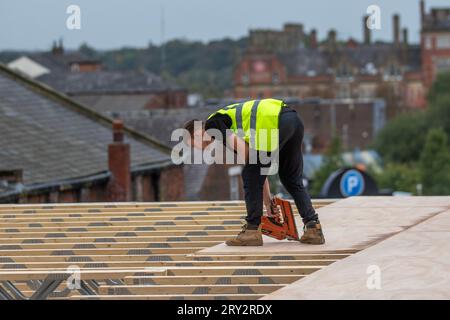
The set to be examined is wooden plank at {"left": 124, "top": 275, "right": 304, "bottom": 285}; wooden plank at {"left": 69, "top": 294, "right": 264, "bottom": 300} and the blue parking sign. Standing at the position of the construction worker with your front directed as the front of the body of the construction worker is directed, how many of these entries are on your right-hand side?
1

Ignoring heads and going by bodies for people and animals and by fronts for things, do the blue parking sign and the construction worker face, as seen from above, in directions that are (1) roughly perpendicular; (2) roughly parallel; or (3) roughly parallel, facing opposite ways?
roughly perpendicular

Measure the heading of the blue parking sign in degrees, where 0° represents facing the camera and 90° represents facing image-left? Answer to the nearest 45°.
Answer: approximately 0°

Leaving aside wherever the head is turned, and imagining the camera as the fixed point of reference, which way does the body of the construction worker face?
to the viewer's left

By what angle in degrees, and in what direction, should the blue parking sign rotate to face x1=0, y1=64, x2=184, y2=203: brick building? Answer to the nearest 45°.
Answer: approximately 90° to its right

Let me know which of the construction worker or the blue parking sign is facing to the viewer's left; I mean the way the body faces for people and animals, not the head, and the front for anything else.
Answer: the construction worker

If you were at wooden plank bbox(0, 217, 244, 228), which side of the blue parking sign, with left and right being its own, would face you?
front

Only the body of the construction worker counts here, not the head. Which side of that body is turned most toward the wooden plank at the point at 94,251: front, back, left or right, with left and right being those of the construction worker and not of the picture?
front

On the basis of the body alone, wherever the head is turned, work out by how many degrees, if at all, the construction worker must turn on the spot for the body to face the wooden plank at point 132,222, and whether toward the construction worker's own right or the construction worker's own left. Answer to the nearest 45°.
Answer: approximately 45° to the construction worker's own right

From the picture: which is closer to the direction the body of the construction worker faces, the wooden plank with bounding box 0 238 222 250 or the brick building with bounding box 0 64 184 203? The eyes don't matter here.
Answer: the wooden plank

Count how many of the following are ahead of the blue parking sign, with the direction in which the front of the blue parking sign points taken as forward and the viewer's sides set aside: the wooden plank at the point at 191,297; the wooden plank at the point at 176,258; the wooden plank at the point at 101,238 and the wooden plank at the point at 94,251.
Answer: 4

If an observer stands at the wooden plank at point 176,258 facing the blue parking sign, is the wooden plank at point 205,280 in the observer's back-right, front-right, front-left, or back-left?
back-right

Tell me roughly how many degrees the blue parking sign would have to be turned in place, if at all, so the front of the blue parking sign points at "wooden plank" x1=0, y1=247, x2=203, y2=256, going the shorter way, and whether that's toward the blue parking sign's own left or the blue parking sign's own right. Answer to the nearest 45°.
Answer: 0° — it already faces it

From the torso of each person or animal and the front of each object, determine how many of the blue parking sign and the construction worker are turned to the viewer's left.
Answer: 1
